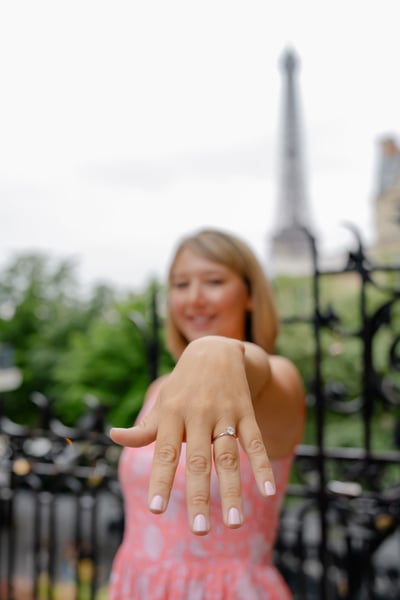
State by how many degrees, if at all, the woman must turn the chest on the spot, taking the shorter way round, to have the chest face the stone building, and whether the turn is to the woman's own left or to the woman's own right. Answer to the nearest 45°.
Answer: approximately 135° to the woman's own right

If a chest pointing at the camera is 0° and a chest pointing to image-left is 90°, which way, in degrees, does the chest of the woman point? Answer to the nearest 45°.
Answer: approximately 45°

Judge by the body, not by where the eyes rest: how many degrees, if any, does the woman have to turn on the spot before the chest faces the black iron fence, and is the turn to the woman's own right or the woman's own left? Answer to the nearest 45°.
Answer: approximately 180°

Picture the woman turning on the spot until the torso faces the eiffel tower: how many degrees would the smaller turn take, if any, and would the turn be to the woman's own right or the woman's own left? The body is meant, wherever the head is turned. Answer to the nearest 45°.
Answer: approximately 135° to the woman's own right
